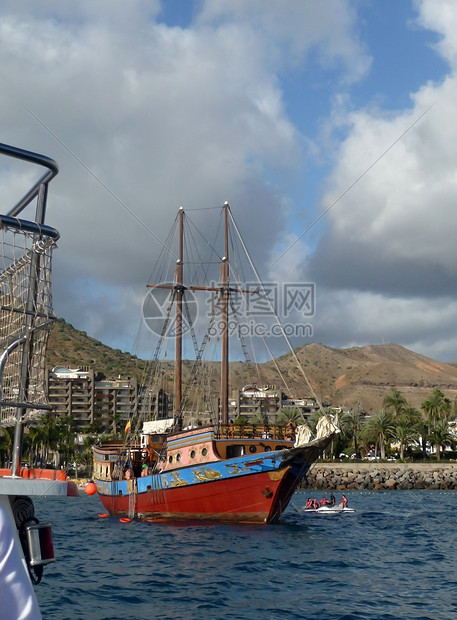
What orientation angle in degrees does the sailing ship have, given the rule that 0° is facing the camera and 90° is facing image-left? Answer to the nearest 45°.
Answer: approximately 315°
